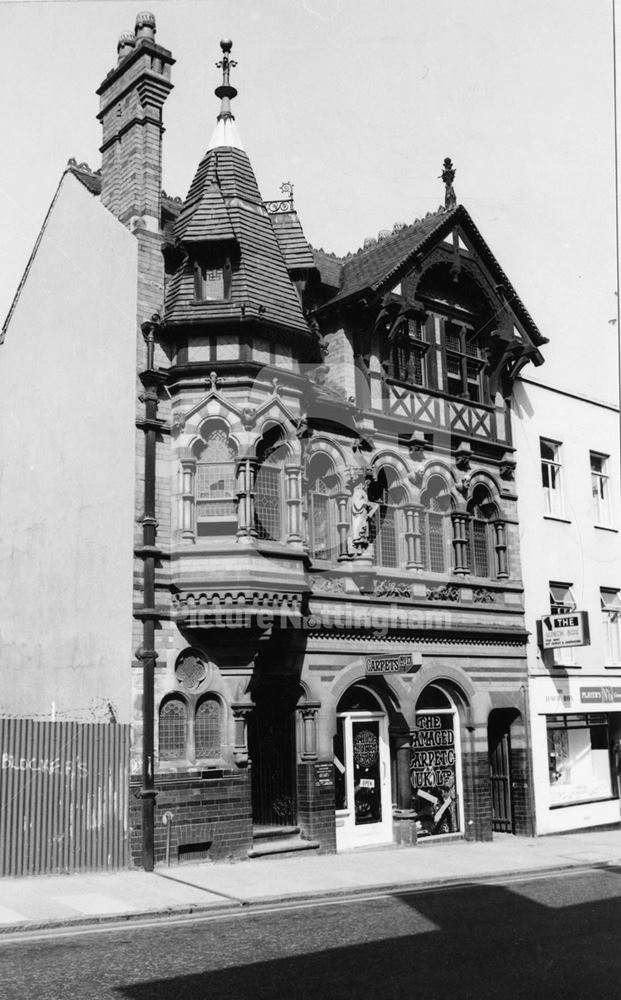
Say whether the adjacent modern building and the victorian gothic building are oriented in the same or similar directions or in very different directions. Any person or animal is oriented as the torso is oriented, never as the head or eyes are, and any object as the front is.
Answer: same or similar directions

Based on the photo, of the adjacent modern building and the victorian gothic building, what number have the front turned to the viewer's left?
0

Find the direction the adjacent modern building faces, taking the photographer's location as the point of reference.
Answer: facing the viewer and to the right of the viewer

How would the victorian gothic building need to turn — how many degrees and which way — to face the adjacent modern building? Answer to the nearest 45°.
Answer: approximately 90° to its left

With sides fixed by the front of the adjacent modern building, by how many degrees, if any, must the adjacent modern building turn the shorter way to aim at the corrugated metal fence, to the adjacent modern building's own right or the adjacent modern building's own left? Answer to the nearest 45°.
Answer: approximately 90° to the adjacent modern building's own right
